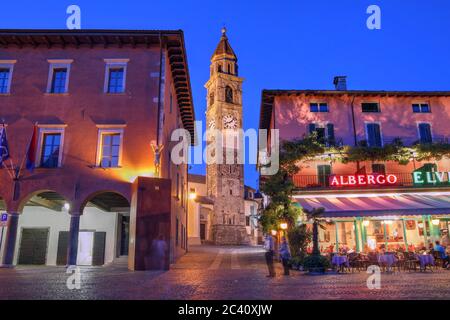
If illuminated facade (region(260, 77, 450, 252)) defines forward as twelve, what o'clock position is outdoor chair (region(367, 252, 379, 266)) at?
The outdoor chair is roughly at 12 o'clock from the illuminated facade.

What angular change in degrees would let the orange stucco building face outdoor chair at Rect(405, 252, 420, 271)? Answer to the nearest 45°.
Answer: approximately 90° to its left

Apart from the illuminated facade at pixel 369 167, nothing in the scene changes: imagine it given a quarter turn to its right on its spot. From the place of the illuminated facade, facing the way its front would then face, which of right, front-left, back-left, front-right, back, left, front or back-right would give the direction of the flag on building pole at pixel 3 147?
front-left

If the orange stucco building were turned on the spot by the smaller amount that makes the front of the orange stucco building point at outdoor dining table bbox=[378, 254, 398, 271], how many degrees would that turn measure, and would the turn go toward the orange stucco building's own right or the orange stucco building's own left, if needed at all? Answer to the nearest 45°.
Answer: approximately 45° to the orange stucco building's own left

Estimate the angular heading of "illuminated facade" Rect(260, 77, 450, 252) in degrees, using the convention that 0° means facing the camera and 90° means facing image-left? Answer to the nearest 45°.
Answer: approximately 0°

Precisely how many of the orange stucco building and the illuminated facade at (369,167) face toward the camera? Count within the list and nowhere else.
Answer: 2

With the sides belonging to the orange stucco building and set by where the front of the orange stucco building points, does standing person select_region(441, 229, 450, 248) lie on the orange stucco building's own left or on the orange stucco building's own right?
on the orange stucco building's own left

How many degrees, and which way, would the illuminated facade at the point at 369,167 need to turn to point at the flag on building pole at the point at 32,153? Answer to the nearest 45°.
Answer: approximately 45° to its right

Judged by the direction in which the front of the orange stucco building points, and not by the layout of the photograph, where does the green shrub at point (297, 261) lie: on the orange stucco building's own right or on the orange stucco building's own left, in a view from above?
on the orange stucco building's own left

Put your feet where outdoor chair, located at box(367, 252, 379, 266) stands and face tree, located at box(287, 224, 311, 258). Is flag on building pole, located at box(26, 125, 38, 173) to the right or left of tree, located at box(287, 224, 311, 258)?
left

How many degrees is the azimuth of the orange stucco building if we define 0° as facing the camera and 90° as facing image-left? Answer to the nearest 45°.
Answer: approximately 0°
